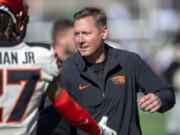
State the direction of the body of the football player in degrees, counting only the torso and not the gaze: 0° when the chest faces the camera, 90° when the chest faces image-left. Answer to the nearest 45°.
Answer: approximately 180°

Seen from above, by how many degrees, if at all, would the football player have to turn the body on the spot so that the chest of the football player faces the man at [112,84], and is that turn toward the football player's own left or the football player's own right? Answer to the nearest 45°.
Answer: approximately 45° to the football player's own right
